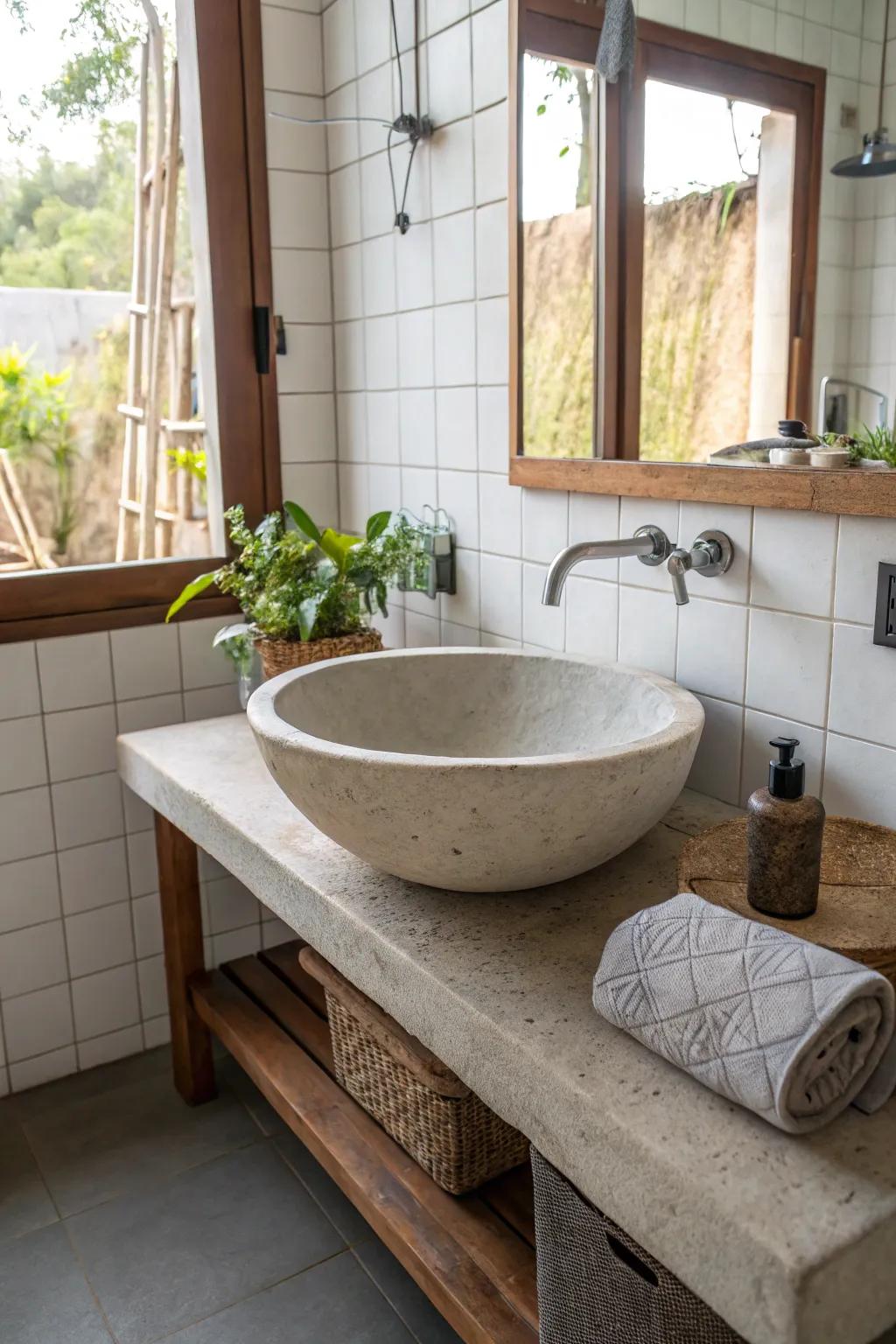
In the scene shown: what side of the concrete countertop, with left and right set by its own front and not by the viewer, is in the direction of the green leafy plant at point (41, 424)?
right

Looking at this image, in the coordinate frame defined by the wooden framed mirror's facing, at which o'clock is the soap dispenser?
The soap dispenser is roughly at 10 o'clock from the wooden framed mirror.

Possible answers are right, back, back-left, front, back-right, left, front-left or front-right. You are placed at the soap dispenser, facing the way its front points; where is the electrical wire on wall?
right

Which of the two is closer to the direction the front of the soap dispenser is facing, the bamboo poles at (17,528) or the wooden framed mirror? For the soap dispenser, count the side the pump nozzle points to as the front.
the bamboo poles

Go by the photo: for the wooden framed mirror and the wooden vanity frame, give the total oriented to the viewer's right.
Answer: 0

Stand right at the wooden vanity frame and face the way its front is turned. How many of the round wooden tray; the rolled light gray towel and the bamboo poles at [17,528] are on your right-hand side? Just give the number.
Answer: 1

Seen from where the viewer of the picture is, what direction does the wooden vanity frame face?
facing the viewer and to the left of the viewer

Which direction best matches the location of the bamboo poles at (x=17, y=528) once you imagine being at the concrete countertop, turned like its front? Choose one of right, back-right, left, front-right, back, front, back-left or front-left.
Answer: right

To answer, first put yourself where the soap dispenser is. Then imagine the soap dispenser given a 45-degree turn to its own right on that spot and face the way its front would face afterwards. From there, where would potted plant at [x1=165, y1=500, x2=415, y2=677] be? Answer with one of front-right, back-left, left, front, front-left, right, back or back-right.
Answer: front-right
